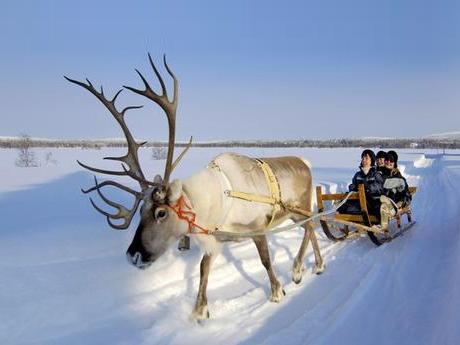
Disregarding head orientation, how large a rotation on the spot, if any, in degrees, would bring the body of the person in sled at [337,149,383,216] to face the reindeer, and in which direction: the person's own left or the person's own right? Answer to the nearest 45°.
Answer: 0° — they already face it

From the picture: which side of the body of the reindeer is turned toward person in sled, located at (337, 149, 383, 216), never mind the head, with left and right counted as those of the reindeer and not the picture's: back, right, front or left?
back

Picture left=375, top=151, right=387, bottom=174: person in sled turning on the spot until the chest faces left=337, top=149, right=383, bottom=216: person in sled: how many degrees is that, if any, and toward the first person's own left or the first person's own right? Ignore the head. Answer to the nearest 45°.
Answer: approximately 45° to the first person's own left

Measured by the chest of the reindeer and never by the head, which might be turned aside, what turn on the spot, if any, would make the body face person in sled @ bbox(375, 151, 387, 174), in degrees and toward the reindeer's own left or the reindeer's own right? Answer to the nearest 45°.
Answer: approximately 180°

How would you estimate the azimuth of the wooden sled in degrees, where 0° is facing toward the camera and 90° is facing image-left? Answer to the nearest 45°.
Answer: approximately 45°
